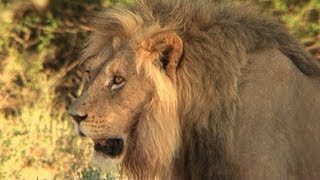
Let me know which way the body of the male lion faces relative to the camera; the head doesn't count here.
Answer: to the viewer's left
